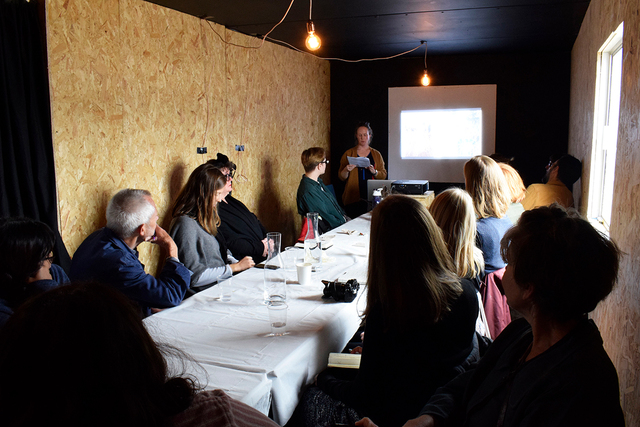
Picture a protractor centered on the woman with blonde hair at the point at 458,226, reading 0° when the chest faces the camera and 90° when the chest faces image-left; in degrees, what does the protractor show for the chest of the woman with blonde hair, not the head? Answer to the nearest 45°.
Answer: approximately 135°

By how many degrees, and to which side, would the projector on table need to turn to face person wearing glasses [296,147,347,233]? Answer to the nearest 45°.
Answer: approximately 90° to its left

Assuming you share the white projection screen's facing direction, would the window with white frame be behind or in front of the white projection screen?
in front

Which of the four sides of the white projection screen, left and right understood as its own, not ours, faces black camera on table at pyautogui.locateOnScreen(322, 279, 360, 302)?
front

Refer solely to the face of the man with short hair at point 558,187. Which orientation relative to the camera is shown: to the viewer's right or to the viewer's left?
to the viewer's left

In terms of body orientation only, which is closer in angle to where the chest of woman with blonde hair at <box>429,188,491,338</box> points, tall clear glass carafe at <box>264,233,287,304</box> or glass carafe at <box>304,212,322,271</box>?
the glass carafe at <box>304,212,322,271</box>

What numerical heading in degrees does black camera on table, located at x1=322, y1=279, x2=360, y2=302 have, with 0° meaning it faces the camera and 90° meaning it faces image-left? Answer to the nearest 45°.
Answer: approximately 90°

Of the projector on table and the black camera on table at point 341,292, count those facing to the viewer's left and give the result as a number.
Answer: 1

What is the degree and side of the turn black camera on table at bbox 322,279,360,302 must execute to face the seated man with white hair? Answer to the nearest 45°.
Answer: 0° — it already faces them

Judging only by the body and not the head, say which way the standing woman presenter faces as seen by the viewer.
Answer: toward the camera

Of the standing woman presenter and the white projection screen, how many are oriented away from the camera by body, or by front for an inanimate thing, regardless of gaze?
0

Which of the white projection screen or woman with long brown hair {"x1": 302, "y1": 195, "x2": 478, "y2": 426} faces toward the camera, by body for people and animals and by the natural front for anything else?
the white projection screen

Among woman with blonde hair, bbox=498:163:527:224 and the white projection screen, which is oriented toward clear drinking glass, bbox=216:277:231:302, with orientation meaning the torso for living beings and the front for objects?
the white projection screen

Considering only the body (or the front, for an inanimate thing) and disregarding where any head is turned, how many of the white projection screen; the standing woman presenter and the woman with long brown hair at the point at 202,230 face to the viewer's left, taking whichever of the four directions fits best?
0

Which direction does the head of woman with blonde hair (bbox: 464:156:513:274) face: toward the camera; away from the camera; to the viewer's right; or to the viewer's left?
away from the camera

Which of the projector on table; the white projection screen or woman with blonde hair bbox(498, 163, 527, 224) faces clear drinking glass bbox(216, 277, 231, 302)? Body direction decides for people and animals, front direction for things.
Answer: the white projection screen

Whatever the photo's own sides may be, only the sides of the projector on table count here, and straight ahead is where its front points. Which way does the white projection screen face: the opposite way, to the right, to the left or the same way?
the opposite way
